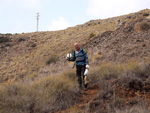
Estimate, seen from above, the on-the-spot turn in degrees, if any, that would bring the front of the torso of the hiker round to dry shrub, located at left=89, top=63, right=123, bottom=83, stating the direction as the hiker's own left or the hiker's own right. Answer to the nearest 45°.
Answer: approximately 135° to the hiker's own left

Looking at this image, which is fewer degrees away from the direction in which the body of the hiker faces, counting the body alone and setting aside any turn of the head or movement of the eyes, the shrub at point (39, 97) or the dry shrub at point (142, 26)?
the shrub

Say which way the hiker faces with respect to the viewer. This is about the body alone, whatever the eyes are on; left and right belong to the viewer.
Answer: facing the viewer

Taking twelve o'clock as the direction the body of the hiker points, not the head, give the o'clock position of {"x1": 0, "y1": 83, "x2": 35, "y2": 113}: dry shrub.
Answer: The dry shrub is roughly at 2 o'clock from the hiker.

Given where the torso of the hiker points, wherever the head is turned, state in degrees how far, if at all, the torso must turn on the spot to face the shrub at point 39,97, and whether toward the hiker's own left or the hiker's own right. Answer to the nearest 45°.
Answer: approximately 45° to the hiker's own right

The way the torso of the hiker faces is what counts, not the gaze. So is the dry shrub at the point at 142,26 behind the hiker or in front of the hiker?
behind
